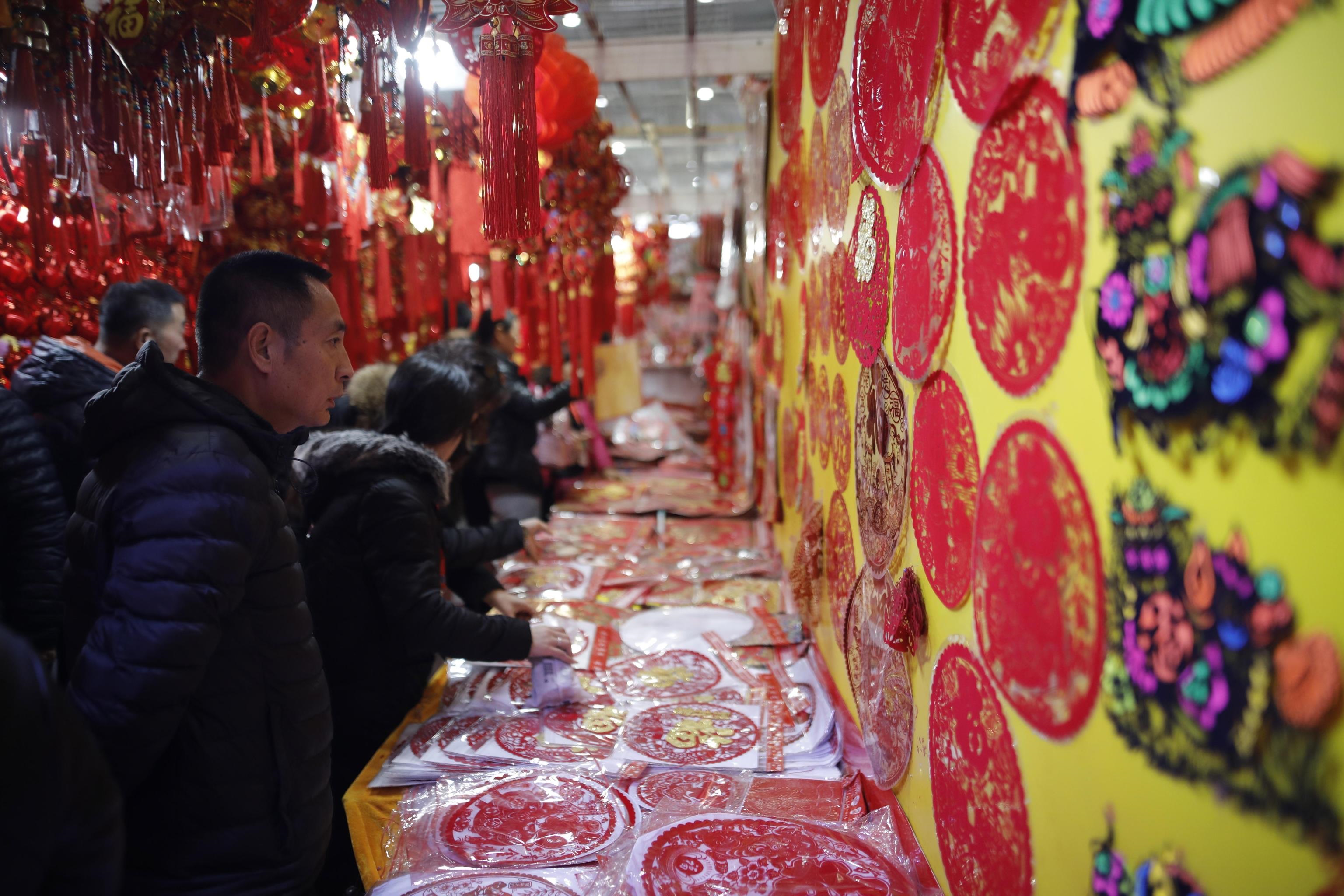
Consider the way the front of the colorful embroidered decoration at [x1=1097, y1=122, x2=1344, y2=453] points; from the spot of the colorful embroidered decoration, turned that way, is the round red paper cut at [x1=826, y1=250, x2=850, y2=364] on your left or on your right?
on your right

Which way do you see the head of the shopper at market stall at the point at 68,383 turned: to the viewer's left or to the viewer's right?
to the viewer's right

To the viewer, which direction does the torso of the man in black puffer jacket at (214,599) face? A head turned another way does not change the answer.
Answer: to the viewer's right

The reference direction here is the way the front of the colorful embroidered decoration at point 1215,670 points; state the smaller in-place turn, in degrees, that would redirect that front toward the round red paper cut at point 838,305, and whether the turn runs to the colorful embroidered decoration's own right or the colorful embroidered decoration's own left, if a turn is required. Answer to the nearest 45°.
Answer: approximately 90° to the colorful embroidered decoration's own right

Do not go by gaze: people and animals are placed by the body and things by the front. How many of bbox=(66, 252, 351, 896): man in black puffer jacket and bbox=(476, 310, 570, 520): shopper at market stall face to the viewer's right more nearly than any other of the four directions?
2

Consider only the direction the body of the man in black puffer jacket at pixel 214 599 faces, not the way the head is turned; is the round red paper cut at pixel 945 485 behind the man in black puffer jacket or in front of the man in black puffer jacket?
in front

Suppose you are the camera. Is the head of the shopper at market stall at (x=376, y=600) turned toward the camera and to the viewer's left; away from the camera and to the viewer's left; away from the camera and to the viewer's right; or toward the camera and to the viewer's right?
away from the camera and to the viewer's right

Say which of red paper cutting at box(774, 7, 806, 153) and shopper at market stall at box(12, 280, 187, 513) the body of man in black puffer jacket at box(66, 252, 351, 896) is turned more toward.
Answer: the red paper cutting

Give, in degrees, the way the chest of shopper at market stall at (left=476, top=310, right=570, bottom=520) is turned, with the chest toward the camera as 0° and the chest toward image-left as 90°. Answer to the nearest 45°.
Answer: approximately 270°

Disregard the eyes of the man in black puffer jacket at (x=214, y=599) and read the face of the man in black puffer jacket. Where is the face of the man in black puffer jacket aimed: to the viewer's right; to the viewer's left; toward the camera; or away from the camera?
to the viewer's right

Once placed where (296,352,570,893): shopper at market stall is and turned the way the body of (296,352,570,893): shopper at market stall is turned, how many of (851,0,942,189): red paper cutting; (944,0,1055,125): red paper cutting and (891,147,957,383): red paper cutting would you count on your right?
3

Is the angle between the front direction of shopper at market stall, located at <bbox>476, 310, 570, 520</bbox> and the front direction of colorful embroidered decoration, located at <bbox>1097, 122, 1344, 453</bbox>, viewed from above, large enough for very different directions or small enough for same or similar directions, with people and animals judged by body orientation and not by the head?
very different directions

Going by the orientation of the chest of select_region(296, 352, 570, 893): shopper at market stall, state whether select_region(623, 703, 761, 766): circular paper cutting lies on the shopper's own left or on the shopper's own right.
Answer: on the shopper's own right
